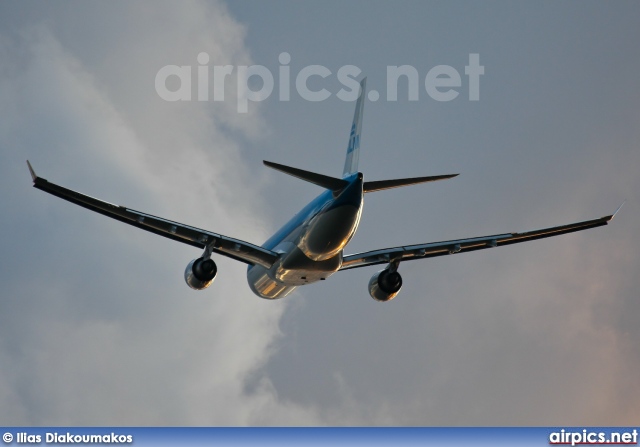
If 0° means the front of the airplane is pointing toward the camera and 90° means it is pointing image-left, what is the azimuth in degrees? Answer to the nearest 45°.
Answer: approximately 180°
